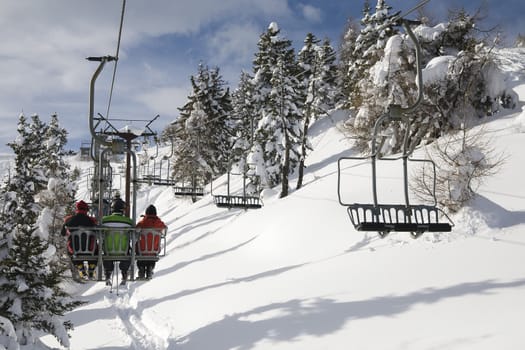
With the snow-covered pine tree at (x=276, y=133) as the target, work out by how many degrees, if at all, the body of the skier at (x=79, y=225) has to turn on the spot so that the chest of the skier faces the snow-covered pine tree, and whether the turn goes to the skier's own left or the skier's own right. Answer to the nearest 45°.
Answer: approximately 45° to the skier's own right

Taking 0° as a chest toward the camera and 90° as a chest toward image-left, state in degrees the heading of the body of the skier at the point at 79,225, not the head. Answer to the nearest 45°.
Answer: approximately 180°

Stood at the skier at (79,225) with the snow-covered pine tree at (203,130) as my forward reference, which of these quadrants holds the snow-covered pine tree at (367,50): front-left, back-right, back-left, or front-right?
front-right

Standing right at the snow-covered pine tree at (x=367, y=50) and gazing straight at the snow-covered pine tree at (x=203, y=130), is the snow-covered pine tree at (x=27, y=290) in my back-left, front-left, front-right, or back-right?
front-left

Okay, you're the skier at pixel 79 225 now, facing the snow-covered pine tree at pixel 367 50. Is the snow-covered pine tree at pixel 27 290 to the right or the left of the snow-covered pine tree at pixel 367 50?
left

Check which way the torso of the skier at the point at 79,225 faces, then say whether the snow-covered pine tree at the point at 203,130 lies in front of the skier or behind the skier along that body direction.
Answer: in front

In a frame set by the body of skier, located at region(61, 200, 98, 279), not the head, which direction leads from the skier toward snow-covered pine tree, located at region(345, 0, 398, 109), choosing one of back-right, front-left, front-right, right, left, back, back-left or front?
front-right

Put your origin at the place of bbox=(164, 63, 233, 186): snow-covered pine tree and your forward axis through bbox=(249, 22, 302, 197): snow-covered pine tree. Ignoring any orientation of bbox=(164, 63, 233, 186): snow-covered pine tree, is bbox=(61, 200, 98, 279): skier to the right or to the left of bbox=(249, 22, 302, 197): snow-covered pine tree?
right
